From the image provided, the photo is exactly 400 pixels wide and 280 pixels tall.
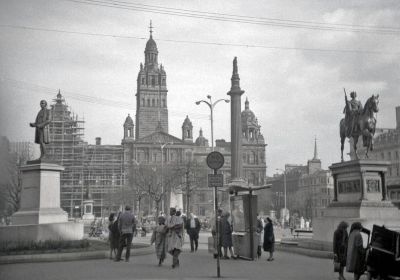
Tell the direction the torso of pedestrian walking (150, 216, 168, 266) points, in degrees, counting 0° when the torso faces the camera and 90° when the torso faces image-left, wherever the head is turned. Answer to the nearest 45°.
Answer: approximately 0°

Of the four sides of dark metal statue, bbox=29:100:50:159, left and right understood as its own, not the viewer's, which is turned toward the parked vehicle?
left

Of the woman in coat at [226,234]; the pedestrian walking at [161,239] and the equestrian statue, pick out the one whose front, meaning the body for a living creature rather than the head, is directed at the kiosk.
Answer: the woman in coat

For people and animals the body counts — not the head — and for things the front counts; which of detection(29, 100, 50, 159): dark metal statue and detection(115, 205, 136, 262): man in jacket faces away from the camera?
the man in jacket

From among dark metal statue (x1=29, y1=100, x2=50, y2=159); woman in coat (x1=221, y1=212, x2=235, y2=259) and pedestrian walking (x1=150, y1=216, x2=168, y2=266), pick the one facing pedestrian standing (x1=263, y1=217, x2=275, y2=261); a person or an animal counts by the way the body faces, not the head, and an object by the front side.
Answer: the woman in coat

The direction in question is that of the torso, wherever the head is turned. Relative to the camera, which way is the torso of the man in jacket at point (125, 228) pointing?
away from the camera

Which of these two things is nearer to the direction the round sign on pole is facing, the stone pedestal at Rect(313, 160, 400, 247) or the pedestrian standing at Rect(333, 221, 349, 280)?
the pedestrian standing

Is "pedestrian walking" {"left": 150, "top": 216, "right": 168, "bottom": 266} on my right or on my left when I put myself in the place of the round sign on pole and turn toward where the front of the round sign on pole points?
on my right
